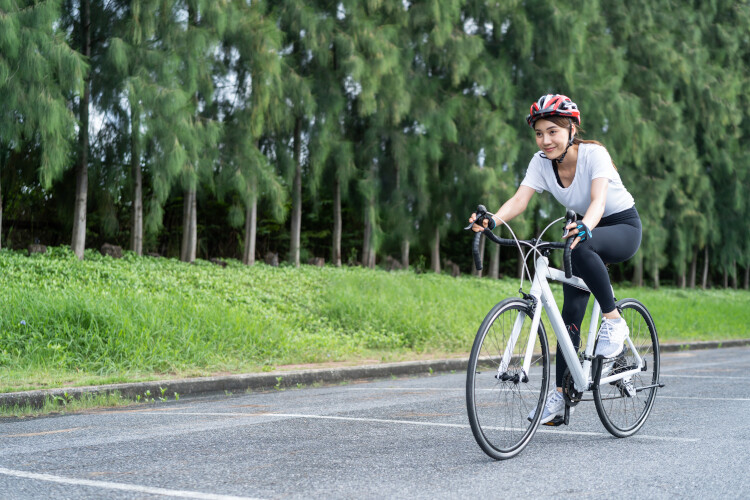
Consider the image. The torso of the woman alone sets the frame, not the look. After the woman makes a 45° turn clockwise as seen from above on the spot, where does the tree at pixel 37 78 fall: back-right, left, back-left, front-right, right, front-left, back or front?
front-right

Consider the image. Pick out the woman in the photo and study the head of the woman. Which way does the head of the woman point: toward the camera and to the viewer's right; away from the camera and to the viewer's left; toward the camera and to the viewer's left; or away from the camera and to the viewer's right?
toward the camera and to the viewer's left

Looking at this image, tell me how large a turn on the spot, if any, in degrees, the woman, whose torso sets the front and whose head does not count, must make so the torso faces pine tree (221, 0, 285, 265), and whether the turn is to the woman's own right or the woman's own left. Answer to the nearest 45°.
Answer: approximately 90° to the woman's own right

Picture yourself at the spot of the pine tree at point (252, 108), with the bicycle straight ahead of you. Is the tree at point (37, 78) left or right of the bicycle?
right

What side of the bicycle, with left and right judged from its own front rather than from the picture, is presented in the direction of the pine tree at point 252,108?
right

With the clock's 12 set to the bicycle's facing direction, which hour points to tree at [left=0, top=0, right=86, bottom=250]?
The tree is roughly at 3 o'clock from the bicycle.

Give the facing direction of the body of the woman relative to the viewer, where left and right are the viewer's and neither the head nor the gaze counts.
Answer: facing the viewer and to the left of the viewer
